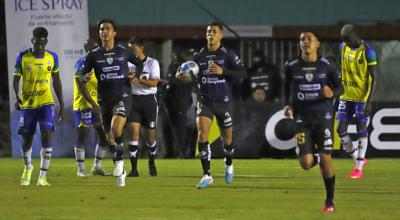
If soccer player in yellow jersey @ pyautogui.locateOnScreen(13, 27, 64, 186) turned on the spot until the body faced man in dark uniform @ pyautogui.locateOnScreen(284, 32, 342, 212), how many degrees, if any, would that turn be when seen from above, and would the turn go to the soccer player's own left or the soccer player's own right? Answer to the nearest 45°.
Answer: approximately 45° to the soccer player's own left

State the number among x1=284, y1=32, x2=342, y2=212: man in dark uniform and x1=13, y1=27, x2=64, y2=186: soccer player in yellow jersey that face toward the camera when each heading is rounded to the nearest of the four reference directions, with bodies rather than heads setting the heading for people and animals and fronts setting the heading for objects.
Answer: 2

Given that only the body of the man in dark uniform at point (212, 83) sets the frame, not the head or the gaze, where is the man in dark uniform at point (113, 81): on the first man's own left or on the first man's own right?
on the first man's own right

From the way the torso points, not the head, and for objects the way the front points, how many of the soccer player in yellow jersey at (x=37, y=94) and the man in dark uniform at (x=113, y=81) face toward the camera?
2

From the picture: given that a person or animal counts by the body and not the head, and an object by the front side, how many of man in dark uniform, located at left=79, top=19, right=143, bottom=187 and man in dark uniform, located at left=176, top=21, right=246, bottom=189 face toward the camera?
2

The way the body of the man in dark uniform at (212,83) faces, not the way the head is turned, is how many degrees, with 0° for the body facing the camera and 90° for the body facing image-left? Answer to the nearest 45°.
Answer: approximately 0°

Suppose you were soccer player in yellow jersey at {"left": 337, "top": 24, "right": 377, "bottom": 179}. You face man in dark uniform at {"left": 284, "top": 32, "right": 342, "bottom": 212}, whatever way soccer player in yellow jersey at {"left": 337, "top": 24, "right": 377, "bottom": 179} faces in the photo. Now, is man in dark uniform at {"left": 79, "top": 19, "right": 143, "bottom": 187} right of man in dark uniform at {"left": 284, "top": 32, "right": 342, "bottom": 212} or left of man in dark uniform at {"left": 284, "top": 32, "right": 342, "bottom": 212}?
right
